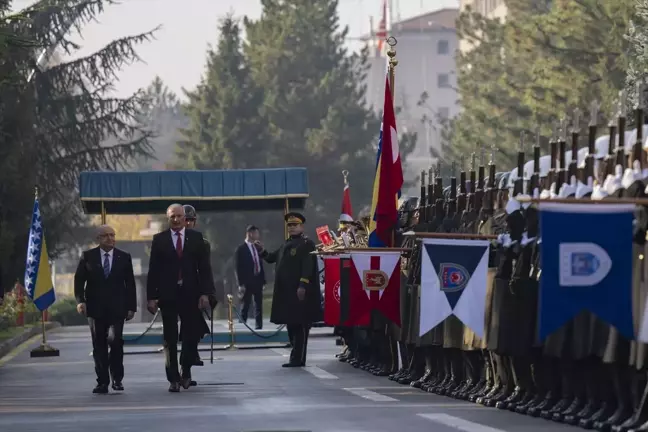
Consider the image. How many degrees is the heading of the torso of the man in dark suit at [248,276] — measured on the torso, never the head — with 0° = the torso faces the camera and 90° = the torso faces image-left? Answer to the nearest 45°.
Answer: approximately 315°

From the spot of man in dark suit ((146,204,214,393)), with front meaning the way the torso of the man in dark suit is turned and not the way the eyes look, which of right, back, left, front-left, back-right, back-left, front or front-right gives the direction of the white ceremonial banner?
front-left

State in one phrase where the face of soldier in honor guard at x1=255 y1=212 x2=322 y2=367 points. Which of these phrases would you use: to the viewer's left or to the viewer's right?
to the viewer's left

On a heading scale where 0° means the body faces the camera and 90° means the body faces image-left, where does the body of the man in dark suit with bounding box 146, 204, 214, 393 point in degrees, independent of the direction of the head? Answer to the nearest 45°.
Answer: approximately 0°

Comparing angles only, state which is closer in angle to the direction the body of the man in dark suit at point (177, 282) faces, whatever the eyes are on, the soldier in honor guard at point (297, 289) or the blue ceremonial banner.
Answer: the blue ceremonial banner

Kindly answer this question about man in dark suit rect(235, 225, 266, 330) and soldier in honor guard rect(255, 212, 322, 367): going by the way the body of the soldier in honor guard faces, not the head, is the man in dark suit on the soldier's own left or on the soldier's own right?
on the soldier's own right

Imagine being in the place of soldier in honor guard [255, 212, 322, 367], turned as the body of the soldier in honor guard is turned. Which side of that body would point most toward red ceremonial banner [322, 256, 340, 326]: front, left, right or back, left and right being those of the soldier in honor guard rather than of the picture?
left

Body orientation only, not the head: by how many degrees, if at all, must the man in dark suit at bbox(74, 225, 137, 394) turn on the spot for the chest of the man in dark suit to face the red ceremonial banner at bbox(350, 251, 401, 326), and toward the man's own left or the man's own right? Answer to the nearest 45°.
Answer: approximately 90° to the man's own left

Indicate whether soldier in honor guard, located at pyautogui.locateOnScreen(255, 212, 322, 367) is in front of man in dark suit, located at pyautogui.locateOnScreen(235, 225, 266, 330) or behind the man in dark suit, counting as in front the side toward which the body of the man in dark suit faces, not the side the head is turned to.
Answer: in front

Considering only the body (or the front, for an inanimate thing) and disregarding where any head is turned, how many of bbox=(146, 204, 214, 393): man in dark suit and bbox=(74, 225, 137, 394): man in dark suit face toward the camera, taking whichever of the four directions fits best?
2
